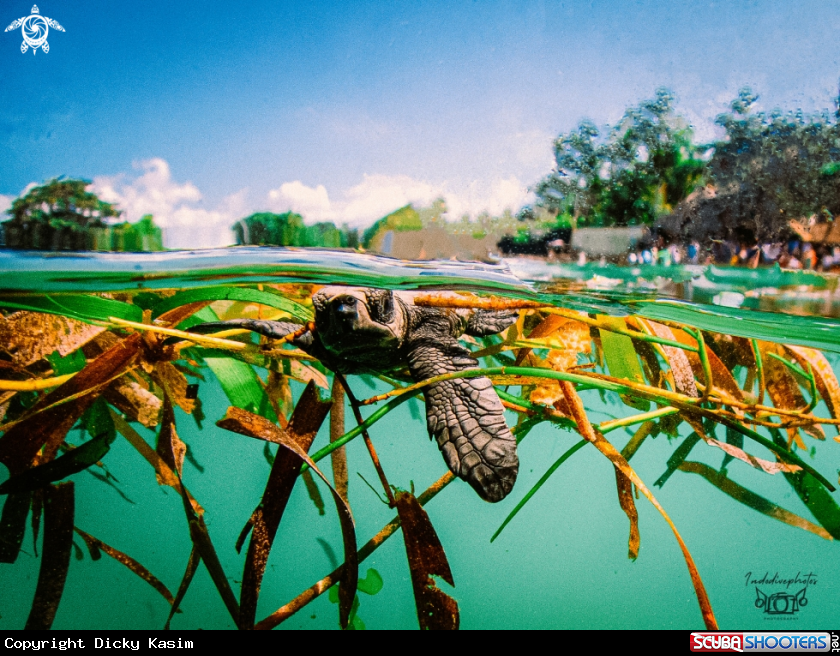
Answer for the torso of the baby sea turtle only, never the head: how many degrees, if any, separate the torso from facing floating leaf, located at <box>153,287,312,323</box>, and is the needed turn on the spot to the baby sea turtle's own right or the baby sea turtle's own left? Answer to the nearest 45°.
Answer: approximately 90° to the baby sea turtle's own right

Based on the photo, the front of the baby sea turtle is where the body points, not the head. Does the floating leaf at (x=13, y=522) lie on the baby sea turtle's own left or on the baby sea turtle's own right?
on the baby sea turtle's own right

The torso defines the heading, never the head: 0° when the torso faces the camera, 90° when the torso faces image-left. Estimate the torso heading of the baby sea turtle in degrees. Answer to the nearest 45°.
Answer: approximately 45°

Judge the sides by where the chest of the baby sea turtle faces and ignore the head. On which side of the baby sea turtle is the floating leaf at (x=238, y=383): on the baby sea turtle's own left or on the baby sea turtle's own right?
on the baby sea turtle's own right

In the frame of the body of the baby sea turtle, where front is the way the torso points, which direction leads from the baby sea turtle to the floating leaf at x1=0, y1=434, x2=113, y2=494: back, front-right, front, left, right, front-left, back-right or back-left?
front-right
